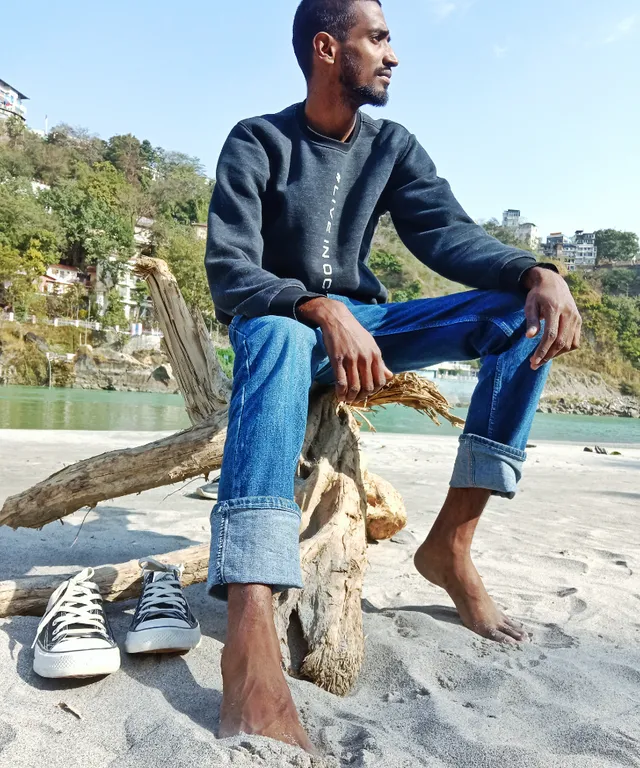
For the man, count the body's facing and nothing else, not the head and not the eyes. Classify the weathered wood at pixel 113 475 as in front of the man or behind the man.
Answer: behind

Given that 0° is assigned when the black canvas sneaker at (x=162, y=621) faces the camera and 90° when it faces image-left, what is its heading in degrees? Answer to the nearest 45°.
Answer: approximately 0°

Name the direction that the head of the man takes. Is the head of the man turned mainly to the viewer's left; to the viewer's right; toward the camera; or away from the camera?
to the viewer's right

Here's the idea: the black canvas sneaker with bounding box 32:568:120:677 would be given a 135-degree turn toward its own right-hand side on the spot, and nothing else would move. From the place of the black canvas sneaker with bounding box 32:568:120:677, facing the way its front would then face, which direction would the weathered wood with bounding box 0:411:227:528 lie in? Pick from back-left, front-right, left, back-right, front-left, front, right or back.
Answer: front-right

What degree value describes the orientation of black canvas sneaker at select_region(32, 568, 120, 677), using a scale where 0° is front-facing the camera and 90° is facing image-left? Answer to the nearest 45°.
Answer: approximately 0°

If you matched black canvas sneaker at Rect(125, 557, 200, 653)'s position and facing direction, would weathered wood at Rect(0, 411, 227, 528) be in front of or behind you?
behind

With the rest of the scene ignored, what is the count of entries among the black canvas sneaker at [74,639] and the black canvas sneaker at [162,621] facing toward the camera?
2
